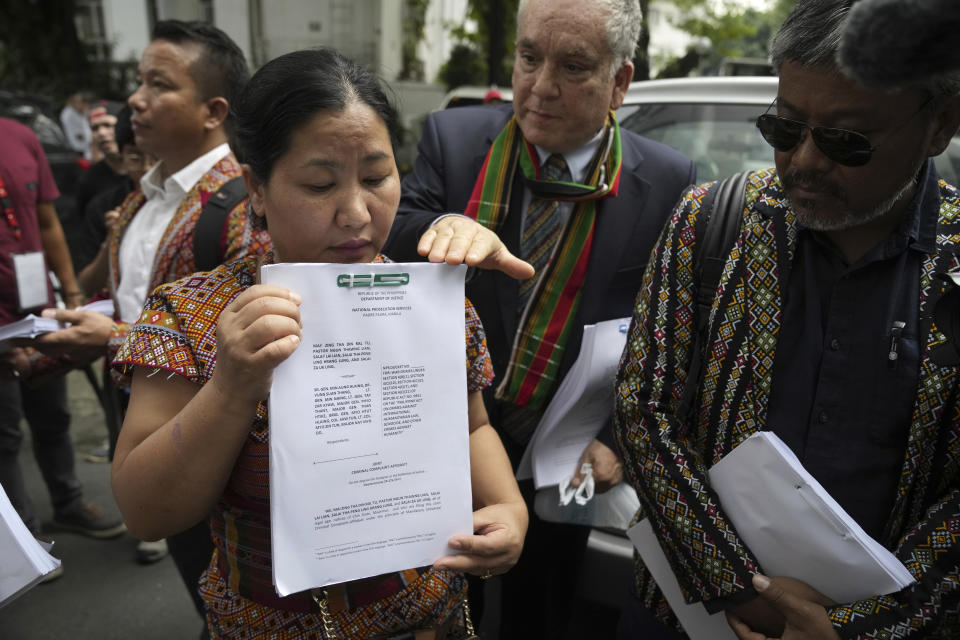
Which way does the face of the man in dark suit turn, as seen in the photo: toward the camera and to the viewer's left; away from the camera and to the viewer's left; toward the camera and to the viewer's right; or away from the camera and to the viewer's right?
toward the camera and to the viewer's left

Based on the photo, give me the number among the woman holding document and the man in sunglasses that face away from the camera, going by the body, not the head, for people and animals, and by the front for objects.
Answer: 0

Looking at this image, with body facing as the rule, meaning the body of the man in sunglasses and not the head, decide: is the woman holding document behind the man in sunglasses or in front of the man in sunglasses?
in front

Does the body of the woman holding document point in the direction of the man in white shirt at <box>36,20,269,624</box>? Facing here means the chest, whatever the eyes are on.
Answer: no

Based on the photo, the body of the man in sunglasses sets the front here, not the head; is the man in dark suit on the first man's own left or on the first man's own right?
on the first man's own right

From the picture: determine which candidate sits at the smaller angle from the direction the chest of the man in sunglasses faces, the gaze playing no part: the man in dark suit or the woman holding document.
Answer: the woman holding document

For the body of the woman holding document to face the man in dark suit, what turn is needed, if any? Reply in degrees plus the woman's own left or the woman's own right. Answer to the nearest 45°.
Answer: approximately 135° to the woman's own left

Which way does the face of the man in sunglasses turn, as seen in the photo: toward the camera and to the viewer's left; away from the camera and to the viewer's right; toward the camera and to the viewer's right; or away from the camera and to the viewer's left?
toward the camera and to the viewer's left

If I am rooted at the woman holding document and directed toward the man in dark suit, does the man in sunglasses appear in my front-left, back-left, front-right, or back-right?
front-right

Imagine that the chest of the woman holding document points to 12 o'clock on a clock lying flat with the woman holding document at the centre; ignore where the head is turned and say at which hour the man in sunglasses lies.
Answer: The man in sunglasses is roughly at 9 o'clock from the woman holding document.

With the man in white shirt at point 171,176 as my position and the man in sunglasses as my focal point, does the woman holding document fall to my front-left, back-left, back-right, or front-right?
front-right

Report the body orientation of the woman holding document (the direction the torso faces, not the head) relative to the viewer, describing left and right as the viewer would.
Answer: facing the viewer

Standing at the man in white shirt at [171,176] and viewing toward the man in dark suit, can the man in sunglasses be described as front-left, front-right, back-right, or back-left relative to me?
front-right
